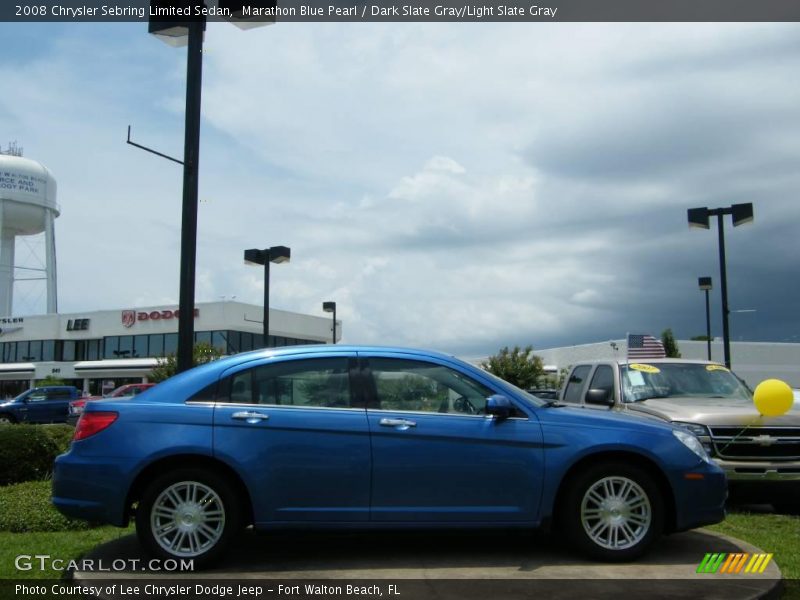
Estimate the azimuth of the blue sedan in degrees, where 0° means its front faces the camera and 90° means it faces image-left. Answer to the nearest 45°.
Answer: approximately 270°

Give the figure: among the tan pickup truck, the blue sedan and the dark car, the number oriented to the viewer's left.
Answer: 1

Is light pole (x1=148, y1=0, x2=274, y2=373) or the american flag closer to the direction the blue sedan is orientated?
the american flag

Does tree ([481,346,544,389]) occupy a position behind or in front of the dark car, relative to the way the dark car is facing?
behind

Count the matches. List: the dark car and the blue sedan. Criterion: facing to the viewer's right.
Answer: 1

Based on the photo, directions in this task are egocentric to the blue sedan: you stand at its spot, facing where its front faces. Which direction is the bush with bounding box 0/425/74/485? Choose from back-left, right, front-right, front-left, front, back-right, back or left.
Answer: back-left

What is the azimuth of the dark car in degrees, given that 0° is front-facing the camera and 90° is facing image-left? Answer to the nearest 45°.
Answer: approximately 90°

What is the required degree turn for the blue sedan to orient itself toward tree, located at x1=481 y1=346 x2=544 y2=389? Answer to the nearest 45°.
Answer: approximately 90° to its left

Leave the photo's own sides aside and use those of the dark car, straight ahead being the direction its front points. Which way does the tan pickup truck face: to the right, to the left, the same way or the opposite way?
to the left

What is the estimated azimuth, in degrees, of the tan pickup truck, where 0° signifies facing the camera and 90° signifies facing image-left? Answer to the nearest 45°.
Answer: approximately 315°

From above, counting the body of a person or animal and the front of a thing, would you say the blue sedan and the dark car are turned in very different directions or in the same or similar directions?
very different directions

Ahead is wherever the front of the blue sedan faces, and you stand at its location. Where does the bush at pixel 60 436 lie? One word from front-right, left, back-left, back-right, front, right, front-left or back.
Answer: back-left

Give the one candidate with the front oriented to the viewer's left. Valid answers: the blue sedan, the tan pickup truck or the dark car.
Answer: the dark car

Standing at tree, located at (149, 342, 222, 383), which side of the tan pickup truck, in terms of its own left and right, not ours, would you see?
back

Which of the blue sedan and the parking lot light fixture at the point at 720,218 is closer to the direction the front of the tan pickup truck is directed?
the blue sedan

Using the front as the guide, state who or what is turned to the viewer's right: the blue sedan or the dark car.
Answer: the blue sedan
